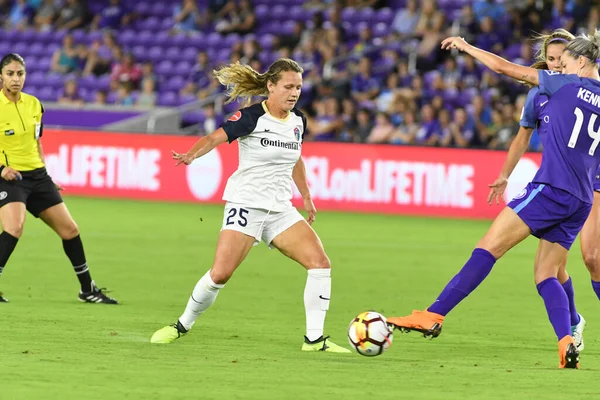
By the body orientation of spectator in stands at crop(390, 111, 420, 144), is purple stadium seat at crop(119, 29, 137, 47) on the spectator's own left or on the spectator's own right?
on the spectator's own right

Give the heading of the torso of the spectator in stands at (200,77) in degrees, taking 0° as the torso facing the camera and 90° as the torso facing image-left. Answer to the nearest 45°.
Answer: approximately 45°

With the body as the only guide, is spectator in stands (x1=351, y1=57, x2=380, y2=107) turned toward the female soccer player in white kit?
yes

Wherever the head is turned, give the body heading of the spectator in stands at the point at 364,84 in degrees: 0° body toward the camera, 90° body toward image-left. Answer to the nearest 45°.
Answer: approximately 0°

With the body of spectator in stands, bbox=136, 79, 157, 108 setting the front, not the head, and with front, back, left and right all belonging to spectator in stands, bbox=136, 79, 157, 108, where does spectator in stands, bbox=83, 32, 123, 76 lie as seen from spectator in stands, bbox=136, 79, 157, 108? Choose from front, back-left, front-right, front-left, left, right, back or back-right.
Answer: back-right

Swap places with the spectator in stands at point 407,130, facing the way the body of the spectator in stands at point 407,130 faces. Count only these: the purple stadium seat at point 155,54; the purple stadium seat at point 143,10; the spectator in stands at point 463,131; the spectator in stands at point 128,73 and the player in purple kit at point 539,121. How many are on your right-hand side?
3

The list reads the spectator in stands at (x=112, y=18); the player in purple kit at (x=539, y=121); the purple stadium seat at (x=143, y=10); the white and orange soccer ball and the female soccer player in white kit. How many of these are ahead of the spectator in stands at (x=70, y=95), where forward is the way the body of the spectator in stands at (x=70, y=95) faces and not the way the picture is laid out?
3

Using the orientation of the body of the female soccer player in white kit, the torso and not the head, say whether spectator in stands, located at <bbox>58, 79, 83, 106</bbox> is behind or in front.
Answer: behind

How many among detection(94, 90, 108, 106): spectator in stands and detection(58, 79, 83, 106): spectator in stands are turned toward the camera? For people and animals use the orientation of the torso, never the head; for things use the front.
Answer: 2

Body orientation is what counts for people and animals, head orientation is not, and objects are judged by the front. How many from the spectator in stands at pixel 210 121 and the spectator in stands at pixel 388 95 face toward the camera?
2
